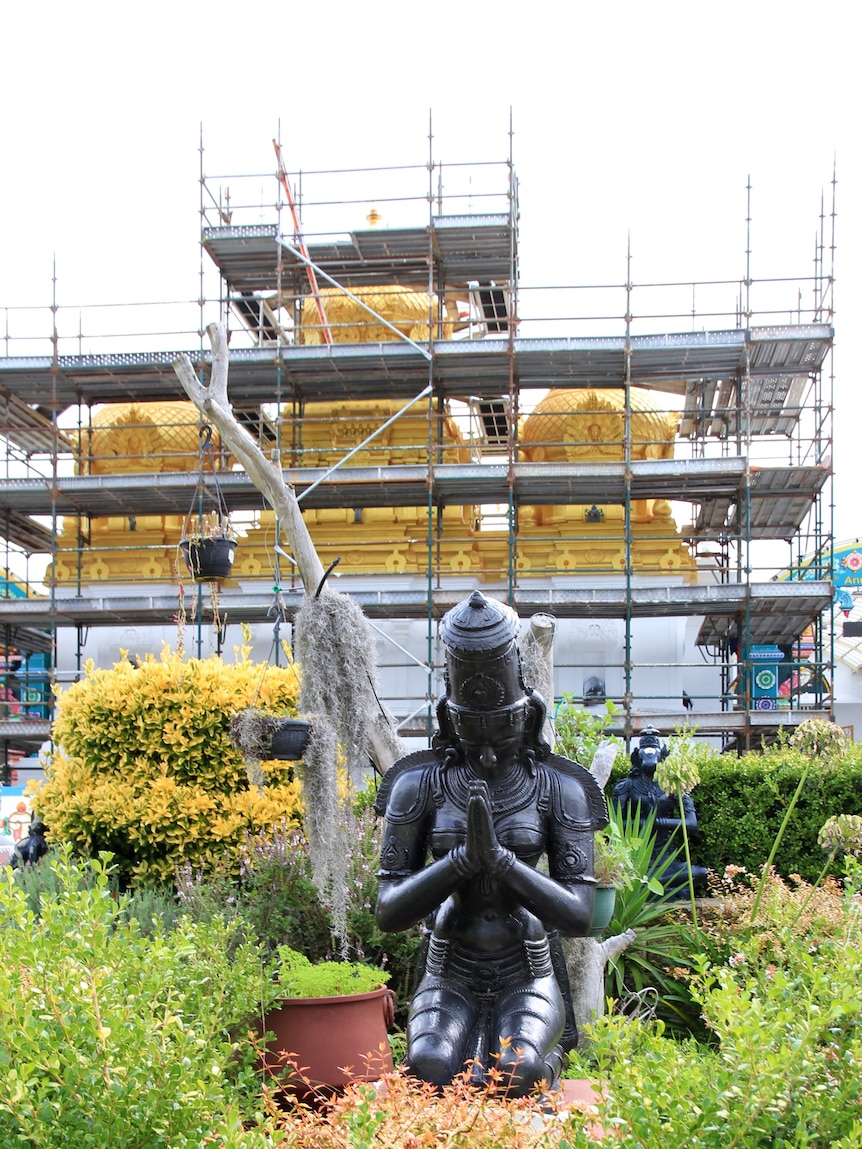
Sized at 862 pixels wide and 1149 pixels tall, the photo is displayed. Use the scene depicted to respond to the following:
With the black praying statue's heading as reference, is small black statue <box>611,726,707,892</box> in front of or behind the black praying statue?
behind

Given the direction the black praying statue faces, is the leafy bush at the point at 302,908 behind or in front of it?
behind

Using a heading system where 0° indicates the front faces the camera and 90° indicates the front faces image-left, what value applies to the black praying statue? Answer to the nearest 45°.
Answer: approximately 0°

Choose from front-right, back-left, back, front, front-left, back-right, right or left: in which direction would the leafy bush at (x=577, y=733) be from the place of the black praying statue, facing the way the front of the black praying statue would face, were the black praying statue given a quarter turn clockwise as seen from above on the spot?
right

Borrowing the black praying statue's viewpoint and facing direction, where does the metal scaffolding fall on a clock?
The metal scaffolding is roughly at 6 o'clock from the black praying statue.

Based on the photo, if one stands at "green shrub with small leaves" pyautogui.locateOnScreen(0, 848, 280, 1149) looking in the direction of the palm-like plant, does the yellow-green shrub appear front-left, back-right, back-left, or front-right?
front-left

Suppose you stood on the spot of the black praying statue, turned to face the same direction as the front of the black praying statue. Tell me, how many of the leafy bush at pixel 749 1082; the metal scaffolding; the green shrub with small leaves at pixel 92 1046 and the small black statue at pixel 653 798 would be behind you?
2

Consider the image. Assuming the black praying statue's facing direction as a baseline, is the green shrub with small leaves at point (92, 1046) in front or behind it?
in front

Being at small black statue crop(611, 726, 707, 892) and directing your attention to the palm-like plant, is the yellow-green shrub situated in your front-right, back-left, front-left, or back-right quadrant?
front-right

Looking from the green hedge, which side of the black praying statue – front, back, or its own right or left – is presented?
back

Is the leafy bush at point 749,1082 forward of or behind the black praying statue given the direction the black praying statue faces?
forward
